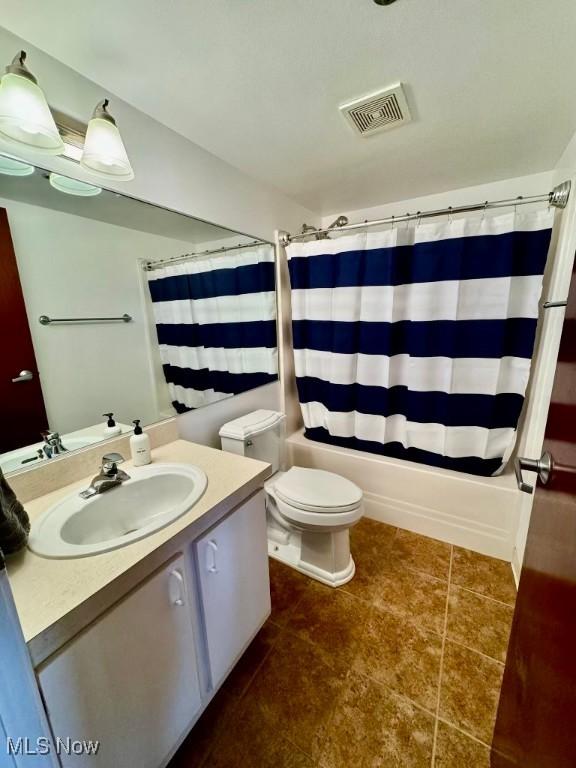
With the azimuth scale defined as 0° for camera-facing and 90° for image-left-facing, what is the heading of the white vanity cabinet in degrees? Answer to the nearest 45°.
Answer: approximately 315°

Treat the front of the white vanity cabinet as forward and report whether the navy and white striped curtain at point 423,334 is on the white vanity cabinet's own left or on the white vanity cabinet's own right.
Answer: on the white vanity cabinet's own left

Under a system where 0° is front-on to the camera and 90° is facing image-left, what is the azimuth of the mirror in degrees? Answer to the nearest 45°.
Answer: approximately 315°

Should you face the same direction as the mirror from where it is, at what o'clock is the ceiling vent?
The ceiling vent is roughly at 11 o'clock from the mirror.
